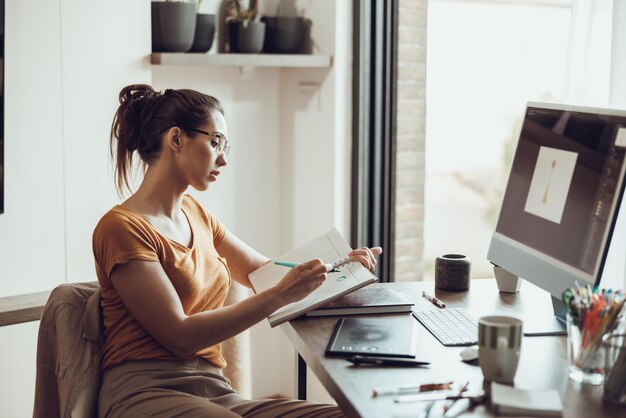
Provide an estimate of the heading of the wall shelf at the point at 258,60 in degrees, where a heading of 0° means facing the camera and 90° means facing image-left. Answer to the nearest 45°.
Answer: approximately 0°

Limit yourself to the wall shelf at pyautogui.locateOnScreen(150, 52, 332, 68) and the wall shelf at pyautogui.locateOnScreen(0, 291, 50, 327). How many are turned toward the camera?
2

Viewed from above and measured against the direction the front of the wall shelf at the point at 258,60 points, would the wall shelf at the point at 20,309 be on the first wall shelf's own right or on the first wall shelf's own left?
on the first wall shelf's own right

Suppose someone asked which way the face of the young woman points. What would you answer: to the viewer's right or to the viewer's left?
to the viewer's right

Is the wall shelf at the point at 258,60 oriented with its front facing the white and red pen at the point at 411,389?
yes

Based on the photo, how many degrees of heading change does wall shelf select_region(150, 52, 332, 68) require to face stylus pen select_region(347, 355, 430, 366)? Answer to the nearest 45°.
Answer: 0° — it already faces it

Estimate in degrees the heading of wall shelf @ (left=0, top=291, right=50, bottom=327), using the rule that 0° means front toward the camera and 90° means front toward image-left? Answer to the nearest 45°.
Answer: approximately 0°
